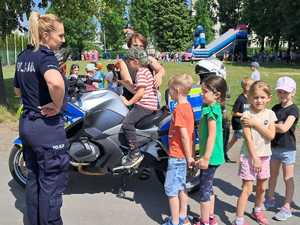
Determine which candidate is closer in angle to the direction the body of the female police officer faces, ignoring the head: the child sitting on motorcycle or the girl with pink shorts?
the child sitting on motorcycle

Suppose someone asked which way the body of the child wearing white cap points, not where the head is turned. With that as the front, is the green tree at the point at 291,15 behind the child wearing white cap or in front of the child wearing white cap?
behind

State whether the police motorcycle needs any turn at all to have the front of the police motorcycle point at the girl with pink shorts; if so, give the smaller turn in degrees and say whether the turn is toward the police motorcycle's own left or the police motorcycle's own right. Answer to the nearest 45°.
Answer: approximately 135° to the police motorcycle's own left

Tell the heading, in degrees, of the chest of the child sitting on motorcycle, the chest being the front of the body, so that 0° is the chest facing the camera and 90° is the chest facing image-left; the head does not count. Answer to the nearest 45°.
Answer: approximately 90°

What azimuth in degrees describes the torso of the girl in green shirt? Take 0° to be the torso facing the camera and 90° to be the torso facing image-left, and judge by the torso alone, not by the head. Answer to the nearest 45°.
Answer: approximately 90°

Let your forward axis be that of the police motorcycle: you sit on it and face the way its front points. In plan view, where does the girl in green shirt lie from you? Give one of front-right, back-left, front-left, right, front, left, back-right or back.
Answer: back-left

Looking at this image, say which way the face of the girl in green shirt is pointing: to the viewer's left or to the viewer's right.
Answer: to the viewer's left

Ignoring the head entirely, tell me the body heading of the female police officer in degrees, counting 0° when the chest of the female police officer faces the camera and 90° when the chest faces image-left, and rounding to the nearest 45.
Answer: approximately 225°

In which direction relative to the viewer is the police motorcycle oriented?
to the viewer's left
